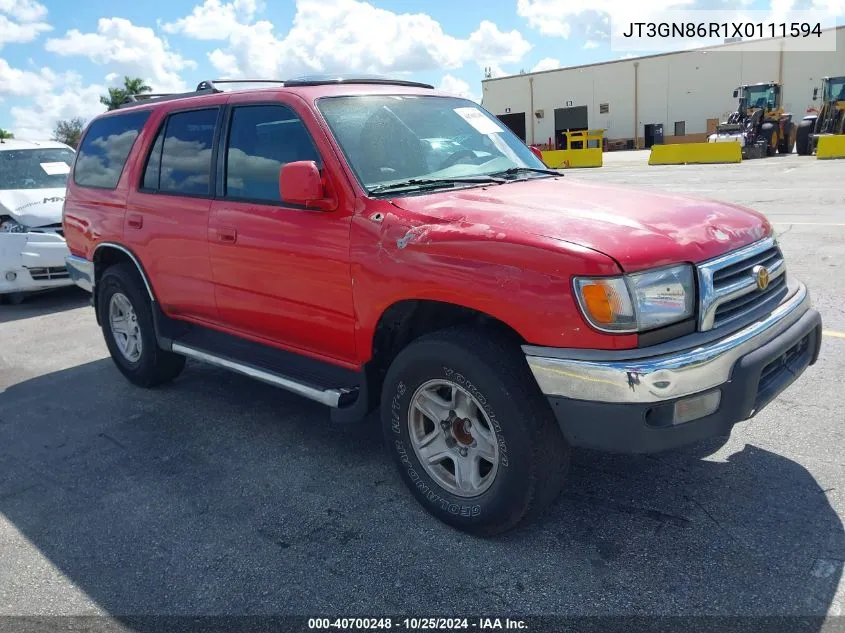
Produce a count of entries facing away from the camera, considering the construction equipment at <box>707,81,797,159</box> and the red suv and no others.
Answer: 0

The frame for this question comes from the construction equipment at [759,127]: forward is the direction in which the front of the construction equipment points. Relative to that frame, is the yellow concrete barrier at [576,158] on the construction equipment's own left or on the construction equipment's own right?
on the construction equipment's own right

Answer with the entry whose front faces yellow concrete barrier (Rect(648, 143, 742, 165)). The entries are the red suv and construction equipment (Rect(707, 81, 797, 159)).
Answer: the construction equipment

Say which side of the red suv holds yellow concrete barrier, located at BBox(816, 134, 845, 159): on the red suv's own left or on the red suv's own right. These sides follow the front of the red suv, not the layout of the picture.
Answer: on the red suv's own left

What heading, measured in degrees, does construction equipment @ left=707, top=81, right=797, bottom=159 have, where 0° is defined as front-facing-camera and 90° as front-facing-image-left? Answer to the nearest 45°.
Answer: approximately 45°

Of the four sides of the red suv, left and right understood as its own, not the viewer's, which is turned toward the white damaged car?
back

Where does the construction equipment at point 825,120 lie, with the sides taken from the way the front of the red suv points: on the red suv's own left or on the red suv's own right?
on the red suv's own left

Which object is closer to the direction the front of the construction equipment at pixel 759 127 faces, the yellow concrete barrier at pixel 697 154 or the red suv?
the yellow concrete barrier

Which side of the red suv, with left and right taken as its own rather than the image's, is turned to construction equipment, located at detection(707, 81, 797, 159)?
left

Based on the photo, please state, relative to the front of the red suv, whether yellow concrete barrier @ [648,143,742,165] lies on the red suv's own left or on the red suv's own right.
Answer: on the red suv's own left
